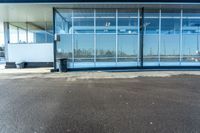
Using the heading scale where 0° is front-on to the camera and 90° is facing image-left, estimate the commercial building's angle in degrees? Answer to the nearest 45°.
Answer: approximately 0°
